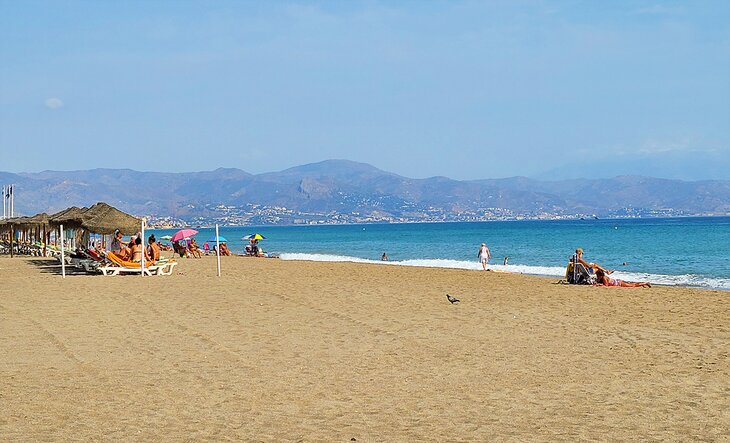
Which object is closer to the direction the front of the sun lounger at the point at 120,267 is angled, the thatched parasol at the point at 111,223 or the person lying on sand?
the person lying on sand

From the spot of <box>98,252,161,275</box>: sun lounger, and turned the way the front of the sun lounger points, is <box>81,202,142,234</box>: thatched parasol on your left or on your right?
on your left

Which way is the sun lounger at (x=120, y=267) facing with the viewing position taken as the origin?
facing to the right of the viewer
